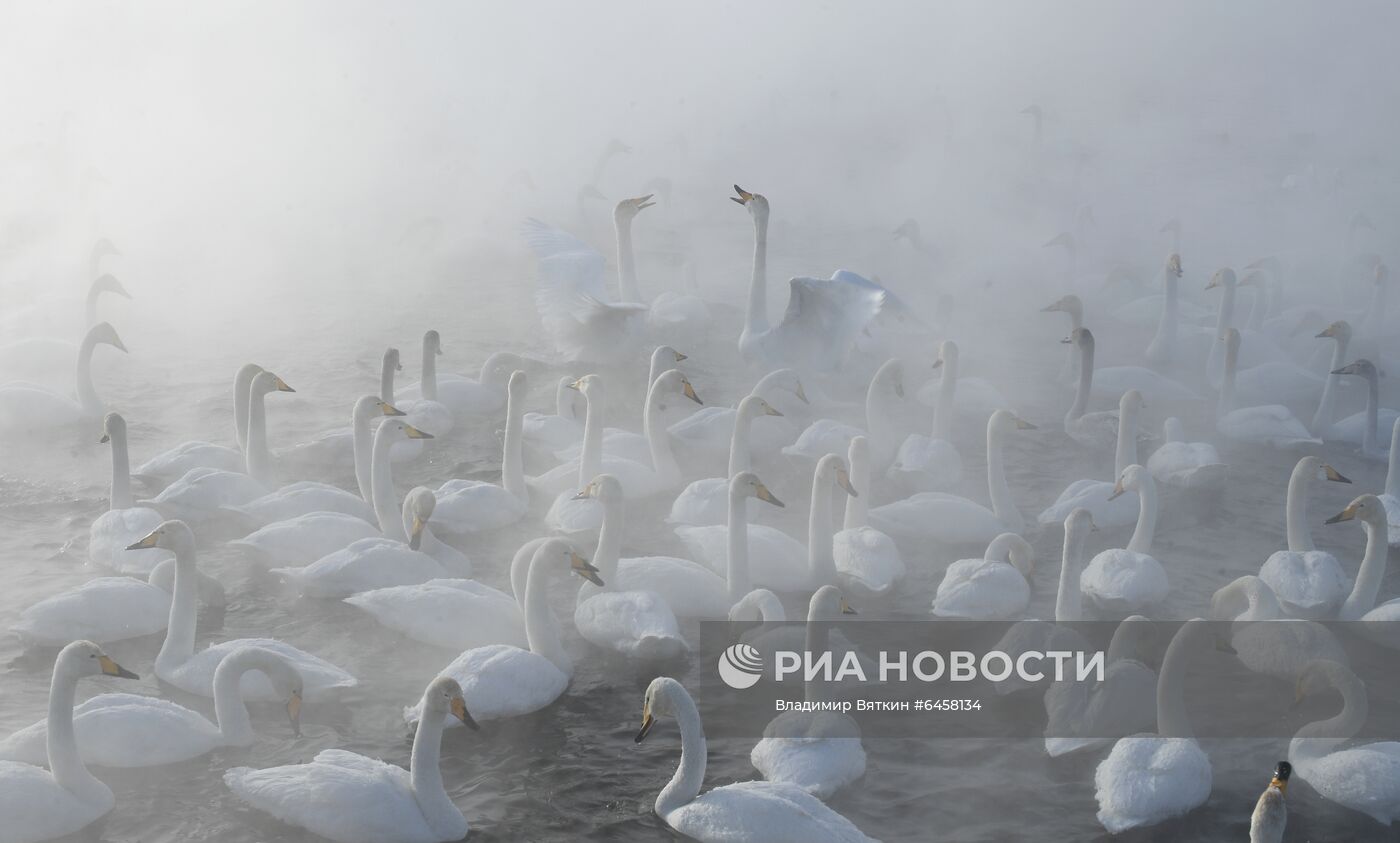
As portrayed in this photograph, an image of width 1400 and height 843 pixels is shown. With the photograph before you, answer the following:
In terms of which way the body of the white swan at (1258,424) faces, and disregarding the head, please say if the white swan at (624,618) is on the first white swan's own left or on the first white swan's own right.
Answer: on the first white swan's own left

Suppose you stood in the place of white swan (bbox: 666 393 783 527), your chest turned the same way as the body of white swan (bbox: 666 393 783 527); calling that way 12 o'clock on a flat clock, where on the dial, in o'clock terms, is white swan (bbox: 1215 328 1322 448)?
white swan (bbox: 1215 328 1322 448) is roughly at 11 o'clock from white swan (bbox: 666 393 783 527).

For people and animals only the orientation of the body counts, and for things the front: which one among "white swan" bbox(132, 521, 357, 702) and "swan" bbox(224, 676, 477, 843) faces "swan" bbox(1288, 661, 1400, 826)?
"swan" bbox(224, 676, 477, 843)

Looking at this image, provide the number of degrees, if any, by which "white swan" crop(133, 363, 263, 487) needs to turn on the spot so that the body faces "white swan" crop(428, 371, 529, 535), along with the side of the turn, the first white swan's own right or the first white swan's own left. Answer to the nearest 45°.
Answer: approximately 45° to the first white swan's own right

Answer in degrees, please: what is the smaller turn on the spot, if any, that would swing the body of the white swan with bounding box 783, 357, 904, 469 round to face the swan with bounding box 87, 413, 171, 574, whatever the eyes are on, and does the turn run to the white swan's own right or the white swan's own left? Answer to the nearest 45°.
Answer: approximately 135° to the white swan's own right

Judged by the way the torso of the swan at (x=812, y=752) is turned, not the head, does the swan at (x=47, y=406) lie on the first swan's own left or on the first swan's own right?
on the first swan's own left

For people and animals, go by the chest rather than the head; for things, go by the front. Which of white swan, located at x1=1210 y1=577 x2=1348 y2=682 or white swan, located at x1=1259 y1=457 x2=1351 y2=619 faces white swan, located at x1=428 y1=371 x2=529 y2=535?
white swan, located at x1=1210 y1=577 x2=1348 y2=682

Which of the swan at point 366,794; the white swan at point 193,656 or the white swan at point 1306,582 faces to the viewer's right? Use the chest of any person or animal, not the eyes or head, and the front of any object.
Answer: the swan

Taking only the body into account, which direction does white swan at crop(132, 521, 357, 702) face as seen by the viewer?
to the viewer's left

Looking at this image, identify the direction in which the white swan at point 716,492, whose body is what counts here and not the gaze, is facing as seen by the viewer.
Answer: to the viewer's right

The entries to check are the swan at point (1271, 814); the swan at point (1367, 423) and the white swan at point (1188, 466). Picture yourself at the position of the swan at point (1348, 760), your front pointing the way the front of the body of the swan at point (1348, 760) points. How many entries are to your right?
2

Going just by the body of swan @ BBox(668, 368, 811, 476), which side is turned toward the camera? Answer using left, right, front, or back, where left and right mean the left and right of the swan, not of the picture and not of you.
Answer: right

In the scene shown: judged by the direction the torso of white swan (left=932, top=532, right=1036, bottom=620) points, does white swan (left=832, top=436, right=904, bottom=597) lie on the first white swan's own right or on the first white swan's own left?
on the first white swan's own left

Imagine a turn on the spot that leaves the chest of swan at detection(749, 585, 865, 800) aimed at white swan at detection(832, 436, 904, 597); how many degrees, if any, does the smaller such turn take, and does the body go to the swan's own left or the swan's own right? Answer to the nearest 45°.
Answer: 0° — it already faces it

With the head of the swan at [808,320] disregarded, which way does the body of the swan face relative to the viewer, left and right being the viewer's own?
facing to the left of the viewer
